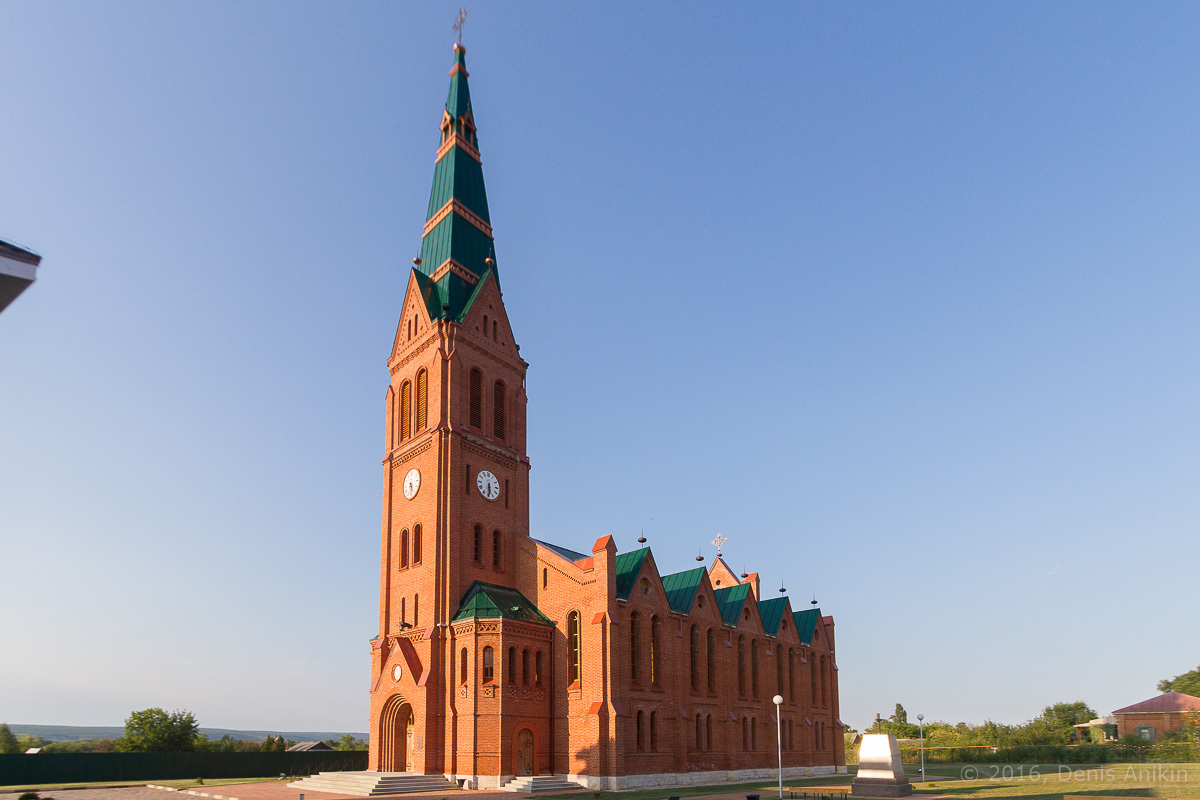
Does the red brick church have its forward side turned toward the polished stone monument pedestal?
no

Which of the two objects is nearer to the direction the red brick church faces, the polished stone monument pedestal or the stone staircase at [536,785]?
the stone staircase

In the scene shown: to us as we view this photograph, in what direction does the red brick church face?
facing the viewer and to the left of the viewer

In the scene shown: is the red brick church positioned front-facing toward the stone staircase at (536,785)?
no

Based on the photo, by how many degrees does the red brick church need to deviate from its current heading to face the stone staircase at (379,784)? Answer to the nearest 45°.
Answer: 0° — it already faces it

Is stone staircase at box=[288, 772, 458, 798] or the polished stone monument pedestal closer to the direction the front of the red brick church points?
the stone staircase
